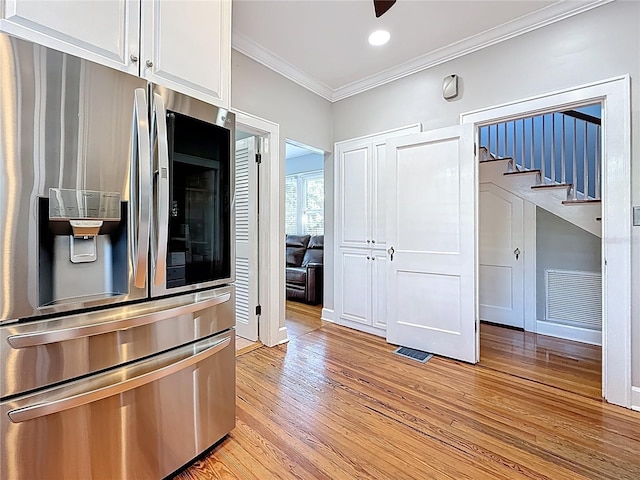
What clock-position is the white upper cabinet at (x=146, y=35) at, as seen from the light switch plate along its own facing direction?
The white upper cabinet is roughly at 1 o'clock from the light switch plate.

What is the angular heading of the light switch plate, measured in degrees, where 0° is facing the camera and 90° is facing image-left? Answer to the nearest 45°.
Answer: approximately 0°

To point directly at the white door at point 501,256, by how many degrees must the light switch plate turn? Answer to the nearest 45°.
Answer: approximately 135° to its right

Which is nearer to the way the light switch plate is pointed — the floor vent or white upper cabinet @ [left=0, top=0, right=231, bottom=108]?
the white upper cabinet

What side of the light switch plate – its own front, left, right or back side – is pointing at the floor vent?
right

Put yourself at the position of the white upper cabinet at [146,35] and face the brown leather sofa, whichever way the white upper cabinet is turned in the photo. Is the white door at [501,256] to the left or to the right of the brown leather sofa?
right

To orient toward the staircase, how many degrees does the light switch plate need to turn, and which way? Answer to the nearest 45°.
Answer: approximately 135° to its right

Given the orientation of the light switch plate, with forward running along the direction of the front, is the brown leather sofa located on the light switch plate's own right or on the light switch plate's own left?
on the light switch plate's own right

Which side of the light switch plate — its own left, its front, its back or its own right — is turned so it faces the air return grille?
back

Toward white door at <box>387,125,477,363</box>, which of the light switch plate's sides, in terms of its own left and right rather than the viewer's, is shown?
right

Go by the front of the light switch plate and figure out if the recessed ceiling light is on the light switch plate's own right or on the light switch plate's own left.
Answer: on the light switch plate's own right

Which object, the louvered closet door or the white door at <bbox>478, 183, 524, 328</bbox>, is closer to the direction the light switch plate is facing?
the louvered closet door
